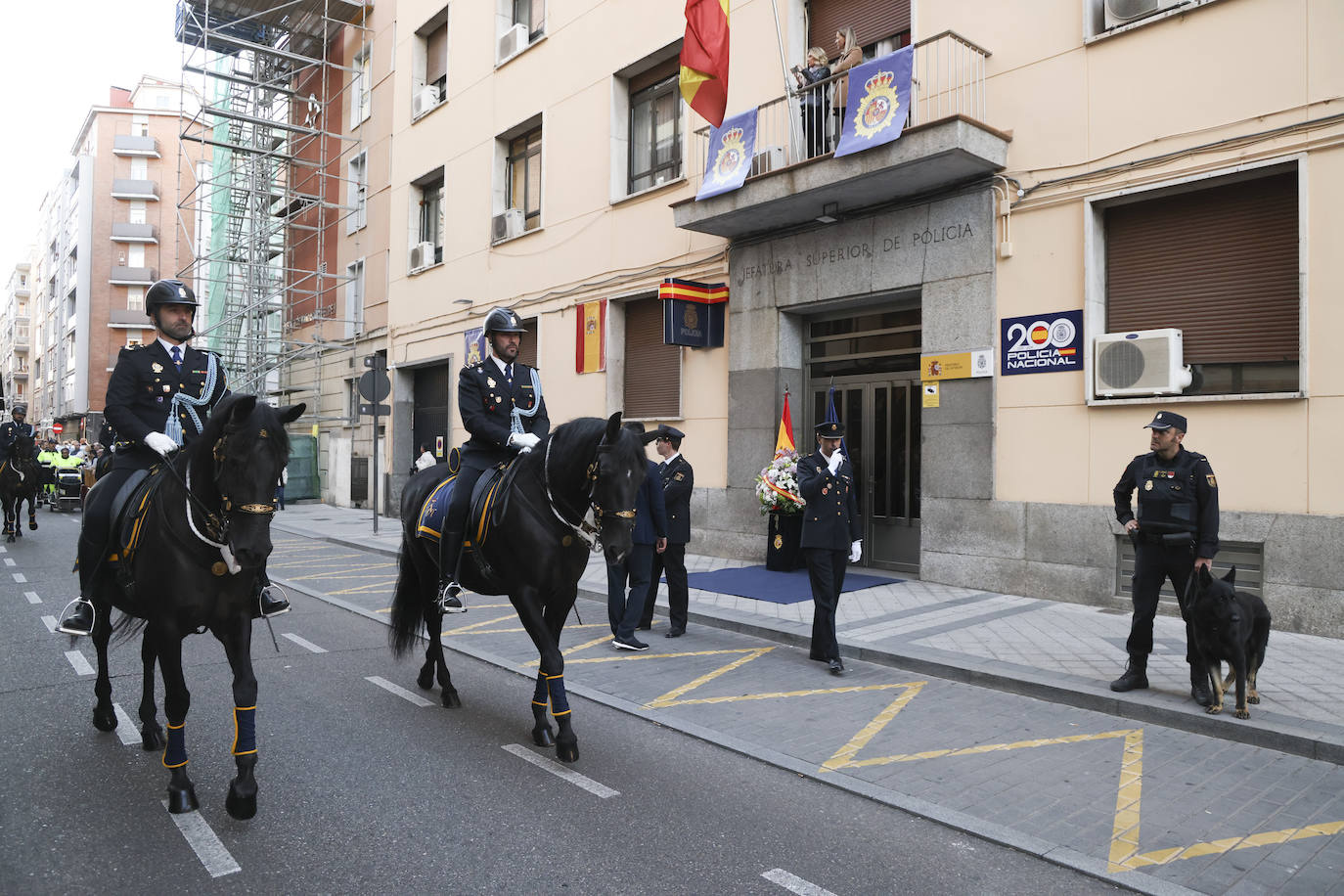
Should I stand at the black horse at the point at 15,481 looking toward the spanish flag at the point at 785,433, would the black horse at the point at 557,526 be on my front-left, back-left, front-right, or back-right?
front-right

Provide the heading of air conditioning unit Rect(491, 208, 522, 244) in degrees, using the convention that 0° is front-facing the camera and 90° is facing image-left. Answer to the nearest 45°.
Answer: approximately 45°

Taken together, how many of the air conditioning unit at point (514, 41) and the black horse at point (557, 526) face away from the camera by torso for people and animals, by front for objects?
0

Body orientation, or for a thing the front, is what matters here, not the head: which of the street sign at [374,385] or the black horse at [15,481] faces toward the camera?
the black horse

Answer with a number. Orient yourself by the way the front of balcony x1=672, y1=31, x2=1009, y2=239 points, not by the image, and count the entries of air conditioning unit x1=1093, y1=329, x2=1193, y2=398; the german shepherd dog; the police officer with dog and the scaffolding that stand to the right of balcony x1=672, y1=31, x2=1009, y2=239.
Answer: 1

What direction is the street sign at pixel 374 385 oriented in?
away from the camera

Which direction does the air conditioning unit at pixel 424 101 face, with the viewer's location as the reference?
facing the viewer and to the left of the viewer

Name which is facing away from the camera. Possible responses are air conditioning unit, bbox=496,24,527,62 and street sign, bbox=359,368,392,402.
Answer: the street sign

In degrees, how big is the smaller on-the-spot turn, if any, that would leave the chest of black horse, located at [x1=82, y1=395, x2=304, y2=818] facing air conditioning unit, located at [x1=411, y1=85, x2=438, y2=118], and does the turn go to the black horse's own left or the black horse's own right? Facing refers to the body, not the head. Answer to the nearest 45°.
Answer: approximately 135° to the black horse's own left

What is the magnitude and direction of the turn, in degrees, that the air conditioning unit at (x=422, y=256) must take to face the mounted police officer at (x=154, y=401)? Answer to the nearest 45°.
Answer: approximately 45° to its left

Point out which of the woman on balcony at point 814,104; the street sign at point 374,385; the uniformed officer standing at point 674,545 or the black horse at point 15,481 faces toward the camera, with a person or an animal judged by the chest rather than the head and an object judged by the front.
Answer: the black horse

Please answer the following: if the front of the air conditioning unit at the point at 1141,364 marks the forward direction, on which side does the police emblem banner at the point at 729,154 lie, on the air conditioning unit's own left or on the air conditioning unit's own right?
on the air conditioning unit's own right

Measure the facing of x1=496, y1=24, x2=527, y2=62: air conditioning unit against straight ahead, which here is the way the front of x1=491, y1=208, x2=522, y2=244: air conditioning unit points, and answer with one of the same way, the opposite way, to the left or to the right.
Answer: the same way

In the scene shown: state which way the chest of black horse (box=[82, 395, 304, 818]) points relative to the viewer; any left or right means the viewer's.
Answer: facing the viewer and to the right of the viewer
